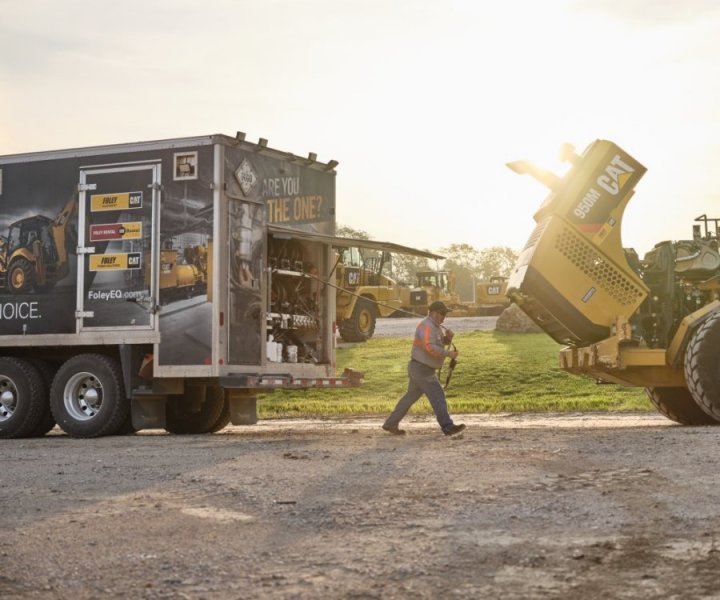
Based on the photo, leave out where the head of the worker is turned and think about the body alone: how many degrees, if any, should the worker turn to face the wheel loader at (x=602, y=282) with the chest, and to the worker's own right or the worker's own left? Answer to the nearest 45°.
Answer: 0° — they already face it

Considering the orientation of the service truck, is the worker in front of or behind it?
behind

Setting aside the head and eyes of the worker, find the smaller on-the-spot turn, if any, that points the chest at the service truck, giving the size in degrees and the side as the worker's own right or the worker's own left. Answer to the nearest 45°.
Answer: approximately 180°

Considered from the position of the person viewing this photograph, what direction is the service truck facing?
facing away from the viewer and to the left of the viewer

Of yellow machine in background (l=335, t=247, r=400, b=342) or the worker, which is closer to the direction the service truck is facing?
the yellow machine in background

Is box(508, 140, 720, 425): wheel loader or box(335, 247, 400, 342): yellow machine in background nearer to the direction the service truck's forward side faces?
the yellow machine in background

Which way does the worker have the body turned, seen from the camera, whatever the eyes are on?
to the viewer's right

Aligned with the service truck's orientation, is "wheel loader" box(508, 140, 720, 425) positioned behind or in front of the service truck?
behind

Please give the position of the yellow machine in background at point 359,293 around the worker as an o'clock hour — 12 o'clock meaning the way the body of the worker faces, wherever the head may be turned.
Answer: The yellow machine in background is roughly at 9 o'clock from the worker.

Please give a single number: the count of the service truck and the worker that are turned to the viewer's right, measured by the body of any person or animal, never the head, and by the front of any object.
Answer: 1

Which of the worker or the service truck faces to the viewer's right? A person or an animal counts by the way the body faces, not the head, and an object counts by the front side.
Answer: the worker
